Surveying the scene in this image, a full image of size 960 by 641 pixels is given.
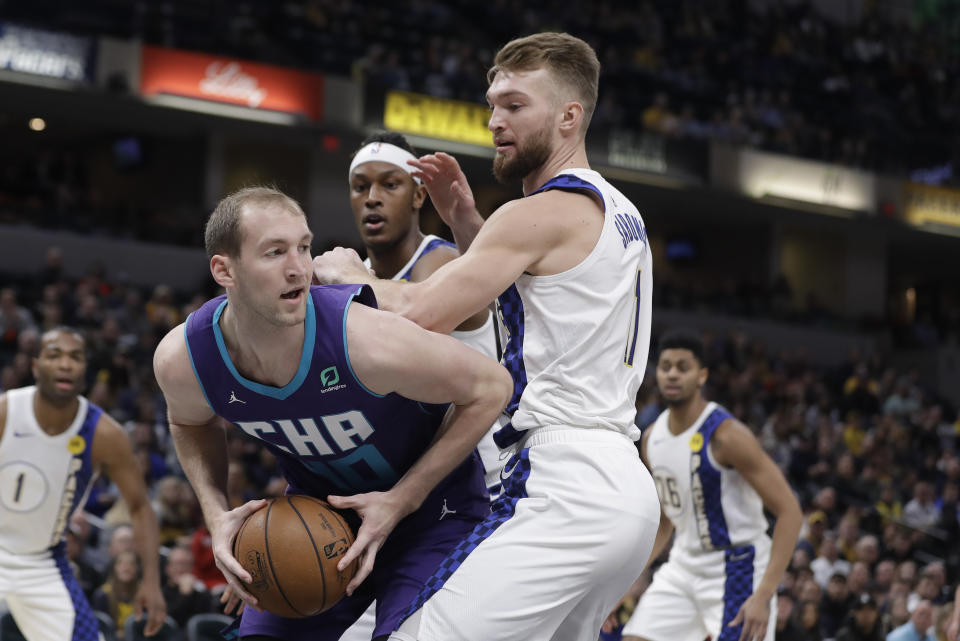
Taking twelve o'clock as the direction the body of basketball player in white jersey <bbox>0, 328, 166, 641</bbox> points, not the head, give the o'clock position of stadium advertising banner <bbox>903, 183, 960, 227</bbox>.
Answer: The stadium advertising banner is roughly at 6 o'clock from the basketball player in white jersey.

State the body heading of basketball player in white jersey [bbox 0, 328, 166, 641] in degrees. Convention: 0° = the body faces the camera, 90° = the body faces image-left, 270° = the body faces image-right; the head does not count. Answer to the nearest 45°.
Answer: approximately 45°

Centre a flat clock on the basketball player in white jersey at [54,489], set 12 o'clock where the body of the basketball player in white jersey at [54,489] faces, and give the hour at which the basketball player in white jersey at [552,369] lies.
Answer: the basketball player in white jersey at [552,369] is roughly at 10 o'clock from the basketball player in white jersey at [54,489].

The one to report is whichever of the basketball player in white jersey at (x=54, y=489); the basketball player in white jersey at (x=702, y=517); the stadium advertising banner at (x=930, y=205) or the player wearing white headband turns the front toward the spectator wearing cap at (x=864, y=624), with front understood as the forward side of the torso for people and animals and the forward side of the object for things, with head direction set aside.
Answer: the stadium advertising banner

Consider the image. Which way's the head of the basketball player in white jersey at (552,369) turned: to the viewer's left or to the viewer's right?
to the viewer's left

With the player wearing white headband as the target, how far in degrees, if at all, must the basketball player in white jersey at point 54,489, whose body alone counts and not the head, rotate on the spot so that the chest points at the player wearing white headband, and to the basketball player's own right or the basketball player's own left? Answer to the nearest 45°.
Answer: approximately 90° to the basketball player's own left

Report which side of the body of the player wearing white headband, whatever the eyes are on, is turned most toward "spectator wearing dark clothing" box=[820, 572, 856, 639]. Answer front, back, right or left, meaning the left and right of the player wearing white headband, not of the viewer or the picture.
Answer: back

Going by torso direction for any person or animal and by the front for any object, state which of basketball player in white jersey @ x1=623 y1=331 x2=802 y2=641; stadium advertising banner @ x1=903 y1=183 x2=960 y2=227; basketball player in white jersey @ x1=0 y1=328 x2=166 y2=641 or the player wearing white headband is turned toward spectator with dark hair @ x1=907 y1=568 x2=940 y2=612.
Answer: the stadium advertising banner

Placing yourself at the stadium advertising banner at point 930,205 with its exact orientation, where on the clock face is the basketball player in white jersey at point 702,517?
The basketball player in white jersey is roughly at 12 o'clock from the stadium advertising banner.

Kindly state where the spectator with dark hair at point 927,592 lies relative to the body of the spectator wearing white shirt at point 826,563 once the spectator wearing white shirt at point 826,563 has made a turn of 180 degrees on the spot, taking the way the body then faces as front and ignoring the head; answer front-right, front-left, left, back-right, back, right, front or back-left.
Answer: right

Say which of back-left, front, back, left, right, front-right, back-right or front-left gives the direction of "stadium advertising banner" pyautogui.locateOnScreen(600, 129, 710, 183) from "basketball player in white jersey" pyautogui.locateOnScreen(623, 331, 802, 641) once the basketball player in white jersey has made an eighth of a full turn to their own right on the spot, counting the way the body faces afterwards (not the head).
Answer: right

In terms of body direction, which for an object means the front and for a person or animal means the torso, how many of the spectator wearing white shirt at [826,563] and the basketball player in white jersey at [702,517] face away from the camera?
0

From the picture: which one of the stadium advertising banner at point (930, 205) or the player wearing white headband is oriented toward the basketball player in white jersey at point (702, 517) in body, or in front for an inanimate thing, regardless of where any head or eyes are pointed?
the stadium advertising banner

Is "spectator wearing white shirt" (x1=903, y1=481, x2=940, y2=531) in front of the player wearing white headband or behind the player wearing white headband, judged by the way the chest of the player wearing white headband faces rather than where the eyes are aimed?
behind
